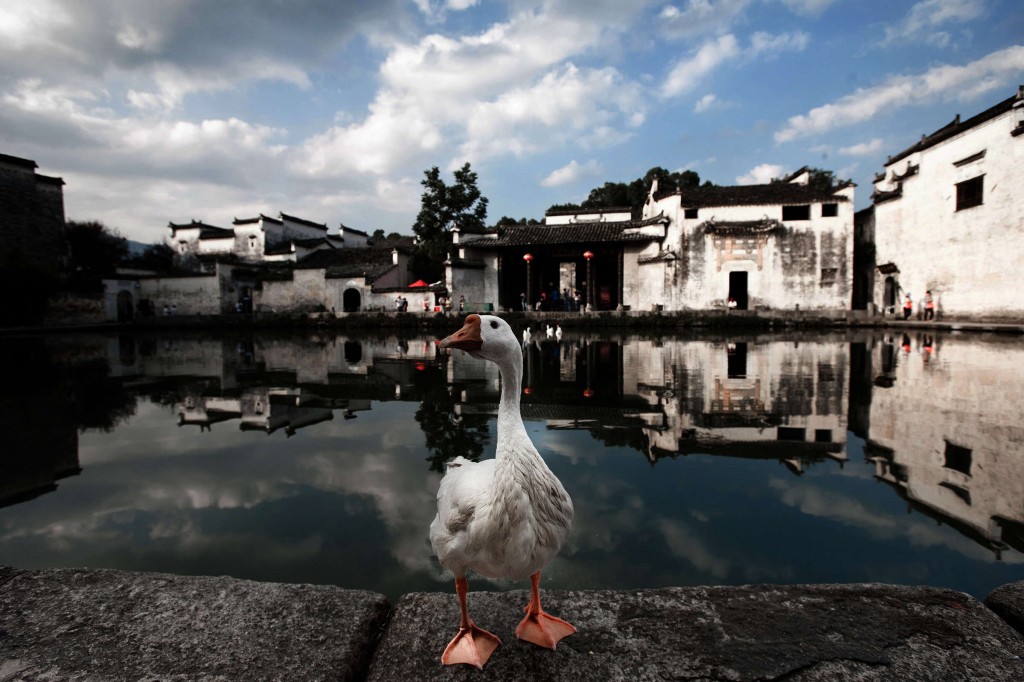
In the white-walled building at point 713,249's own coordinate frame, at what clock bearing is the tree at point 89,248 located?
The tree is roughly at 3 o'clock from the white-walled building.

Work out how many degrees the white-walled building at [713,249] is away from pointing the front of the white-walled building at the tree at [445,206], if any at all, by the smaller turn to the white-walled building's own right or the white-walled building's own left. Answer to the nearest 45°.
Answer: approximately 90° to the white-walled building's own right

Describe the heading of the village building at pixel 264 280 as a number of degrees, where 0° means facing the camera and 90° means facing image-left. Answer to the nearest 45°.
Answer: approximately 0°

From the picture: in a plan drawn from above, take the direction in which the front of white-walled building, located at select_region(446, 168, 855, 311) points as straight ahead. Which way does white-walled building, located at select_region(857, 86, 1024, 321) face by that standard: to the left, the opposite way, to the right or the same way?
to the right

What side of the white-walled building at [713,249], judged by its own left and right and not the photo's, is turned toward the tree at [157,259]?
right

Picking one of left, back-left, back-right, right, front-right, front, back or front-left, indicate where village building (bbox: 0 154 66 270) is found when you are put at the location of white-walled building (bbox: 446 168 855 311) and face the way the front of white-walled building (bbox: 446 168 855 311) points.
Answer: right

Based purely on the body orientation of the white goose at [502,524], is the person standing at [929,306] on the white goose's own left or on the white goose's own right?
on the white goose's own left

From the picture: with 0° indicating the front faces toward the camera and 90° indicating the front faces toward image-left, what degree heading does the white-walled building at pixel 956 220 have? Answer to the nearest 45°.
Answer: approximately 45°

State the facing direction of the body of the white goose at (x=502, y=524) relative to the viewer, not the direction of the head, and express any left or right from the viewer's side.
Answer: facing the viewer and to the right of the viewer

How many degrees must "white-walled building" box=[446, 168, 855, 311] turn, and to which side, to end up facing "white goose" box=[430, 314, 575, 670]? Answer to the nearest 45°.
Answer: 0° — it already faces it

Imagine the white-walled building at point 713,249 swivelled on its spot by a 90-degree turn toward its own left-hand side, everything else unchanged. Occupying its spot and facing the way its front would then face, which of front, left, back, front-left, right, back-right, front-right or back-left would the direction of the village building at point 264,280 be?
back

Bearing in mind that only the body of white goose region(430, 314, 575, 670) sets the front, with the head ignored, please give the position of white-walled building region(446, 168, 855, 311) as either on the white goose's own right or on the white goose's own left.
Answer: on the white goose's own left

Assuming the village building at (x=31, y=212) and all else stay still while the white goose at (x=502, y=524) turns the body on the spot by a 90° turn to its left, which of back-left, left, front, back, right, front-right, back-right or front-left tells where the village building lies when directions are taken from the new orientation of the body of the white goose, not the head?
left

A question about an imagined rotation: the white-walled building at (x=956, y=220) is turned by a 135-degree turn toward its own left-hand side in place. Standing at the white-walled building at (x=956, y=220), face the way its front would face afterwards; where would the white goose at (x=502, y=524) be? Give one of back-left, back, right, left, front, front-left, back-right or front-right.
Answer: right
